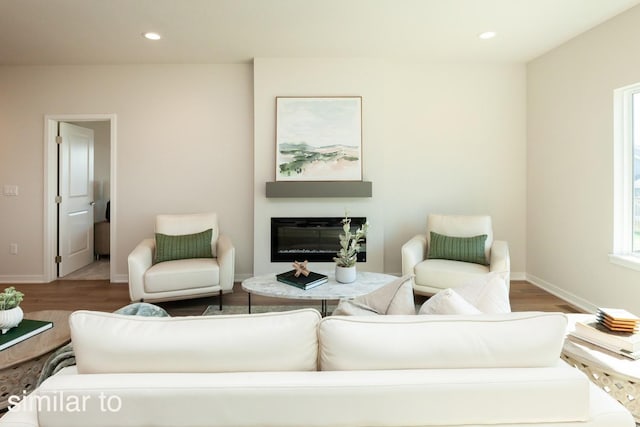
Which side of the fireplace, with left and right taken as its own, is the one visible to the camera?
front

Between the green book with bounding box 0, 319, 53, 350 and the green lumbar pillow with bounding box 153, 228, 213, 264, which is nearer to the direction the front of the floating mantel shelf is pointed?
the green book

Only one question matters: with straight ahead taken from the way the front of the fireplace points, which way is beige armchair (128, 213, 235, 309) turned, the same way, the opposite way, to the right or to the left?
the same way

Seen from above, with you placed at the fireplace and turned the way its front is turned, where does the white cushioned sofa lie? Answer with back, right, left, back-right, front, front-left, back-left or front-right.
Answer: front

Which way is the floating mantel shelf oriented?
toward the camera

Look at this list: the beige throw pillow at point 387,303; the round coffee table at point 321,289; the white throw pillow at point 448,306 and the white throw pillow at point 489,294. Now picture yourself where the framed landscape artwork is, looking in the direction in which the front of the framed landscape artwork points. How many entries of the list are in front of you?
4

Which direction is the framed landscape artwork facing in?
toward the camera

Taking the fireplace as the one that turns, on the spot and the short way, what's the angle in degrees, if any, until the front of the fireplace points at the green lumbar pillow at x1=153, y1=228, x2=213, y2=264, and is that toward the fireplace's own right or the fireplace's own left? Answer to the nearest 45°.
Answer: approximately 45° to the fireplace's own right

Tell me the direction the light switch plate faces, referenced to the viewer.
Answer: facing the viewer

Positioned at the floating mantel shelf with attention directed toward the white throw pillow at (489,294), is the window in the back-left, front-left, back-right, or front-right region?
front-left

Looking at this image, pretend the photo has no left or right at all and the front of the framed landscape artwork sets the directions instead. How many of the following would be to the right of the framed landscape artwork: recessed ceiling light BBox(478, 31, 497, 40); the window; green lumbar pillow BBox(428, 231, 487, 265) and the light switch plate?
1
